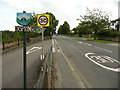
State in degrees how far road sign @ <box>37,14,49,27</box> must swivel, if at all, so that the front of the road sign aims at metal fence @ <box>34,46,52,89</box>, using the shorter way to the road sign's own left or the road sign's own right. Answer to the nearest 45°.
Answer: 0° — it already faces it

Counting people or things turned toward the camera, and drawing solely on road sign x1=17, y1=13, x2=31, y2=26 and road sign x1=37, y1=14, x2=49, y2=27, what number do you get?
2

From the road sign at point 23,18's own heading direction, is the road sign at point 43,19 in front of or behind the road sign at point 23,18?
behind

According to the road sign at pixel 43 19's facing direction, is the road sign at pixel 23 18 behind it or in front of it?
in front

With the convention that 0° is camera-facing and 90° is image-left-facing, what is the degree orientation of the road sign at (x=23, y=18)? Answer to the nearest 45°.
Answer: approximately 0°

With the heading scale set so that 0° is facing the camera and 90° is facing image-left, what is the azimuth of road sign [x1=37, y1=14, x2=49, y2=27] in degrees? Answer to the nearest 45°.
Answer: approximately 0°
